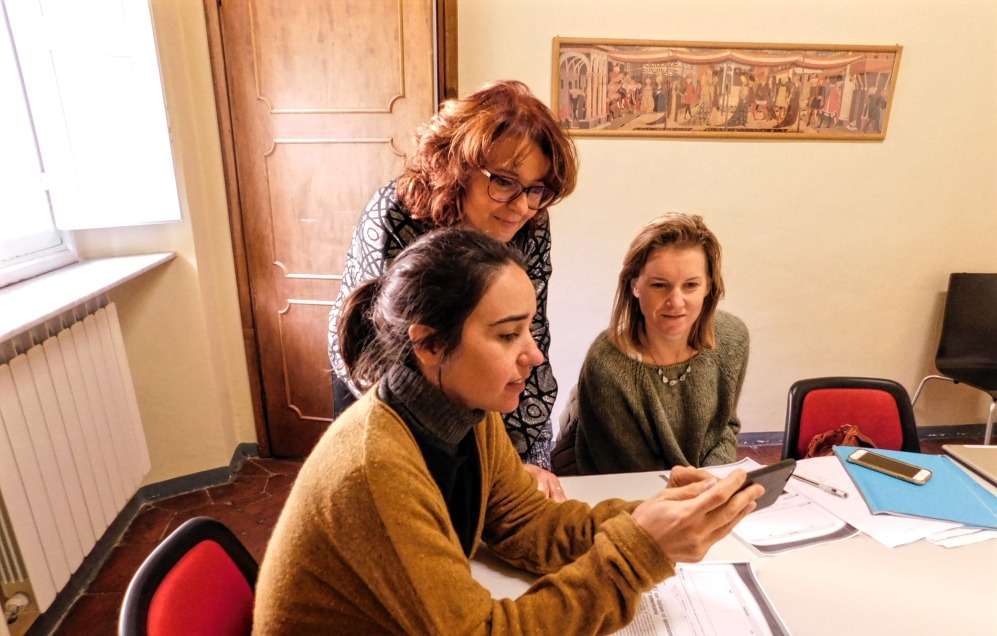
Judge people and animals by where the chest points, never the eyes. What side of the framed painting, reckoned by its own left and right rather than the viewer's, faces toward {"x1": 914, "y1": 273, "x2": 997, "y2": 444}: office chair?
left

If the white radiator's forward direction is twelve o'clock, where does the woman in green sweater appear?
The woman in green sweater is roughly at 12 o'clock from the white radiator.

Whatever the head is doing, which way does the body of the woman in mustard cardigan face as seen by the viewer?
to the viewer's right

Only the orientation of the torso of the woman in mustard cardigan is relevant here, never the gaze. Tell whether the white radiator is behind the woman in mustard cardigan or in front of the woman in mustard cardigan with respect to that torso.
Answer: behind

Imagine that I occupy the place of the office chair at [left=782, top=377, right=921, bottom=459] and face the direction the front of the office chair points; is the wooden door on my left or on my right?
on my right

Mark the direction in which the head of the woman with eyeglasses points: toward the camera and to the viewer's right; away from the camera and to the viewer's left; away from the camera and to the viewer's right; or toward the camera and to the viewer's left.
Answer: toward the camera and to the viewer's right

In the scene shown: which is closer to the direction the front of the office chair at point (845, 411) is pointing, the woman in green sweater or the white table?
the white table

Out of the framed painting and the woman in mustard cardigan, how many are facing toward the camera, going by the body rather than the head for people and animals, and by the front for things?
1

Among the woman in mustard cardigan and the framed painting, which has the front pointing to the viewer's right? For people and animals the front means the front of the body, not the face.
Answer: the woman in mustard cardigan
